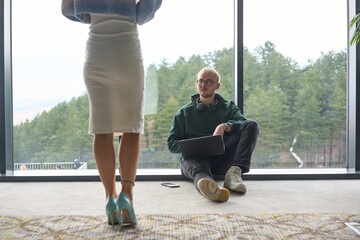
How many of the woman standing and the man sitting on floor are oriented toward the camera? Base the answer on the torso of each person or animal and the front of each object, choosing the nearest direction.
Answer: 1

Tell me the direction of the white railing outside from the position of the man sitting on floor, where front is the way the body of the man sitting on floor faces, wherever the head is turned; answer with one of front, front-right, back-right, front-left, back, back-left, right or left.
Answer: right

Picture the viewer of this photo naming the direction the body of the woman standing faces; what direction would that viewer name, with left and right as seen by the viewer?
facing away from the viewer

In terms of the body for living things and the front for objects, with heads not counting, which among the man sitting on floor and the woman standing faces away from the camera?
the woman standing

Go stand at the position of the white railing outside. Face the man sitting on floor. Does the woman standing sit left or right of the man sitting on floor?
right

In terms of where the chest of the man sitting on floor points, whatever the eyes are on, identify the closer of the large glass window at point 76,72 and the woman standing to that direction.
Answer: the woman standing

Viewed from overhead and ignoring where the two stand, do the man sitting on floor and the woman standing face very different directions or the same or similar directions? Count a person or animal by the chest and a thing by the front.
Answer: very different directions

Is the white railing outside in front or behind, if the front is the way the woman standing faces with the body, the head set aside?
in front

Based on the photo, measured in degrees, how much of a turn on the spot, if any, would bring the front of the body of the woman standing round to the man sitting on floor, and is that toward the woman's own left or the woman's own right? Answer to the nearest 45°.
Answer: approximately 45° to the woman's own right

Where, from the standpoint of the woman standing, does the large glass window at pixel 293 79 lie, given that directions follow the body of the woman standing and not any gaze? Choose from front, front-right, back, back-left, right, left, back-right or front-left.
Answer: front-right
